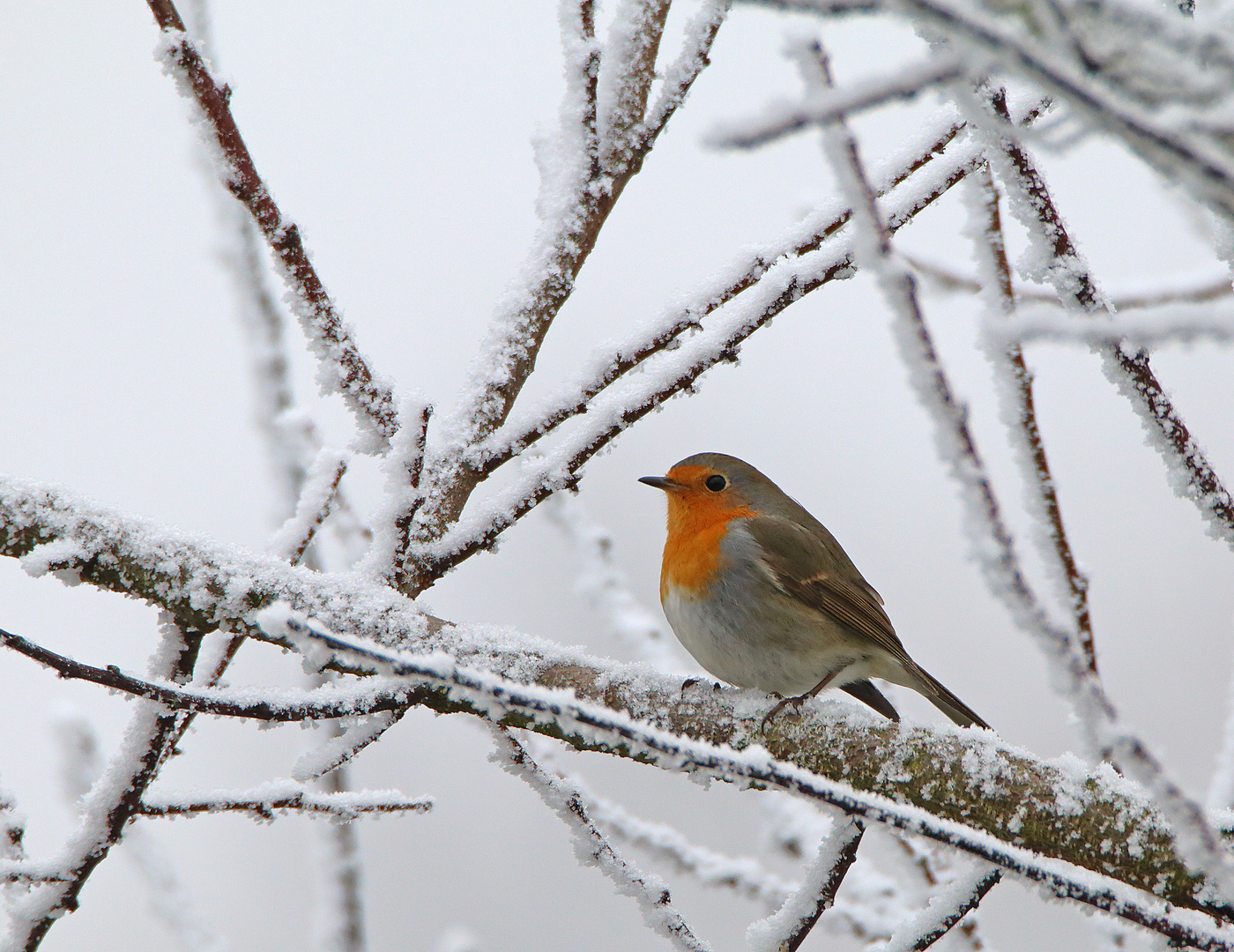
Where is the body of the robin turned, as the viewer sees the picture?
to the viewer's left

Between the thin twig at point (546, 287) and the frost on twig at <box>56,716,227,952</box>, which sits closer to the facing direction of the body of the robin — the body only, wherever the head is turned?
the frost on twig

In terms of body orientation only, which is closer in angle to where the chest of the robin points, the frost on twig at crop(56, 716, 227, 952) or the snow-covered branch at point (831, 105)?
the frost on twig

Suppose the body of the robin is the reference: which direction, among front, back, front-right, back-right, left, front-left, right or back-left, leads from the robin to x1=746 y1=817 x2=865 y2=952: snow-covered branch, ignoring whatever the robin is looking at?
left
